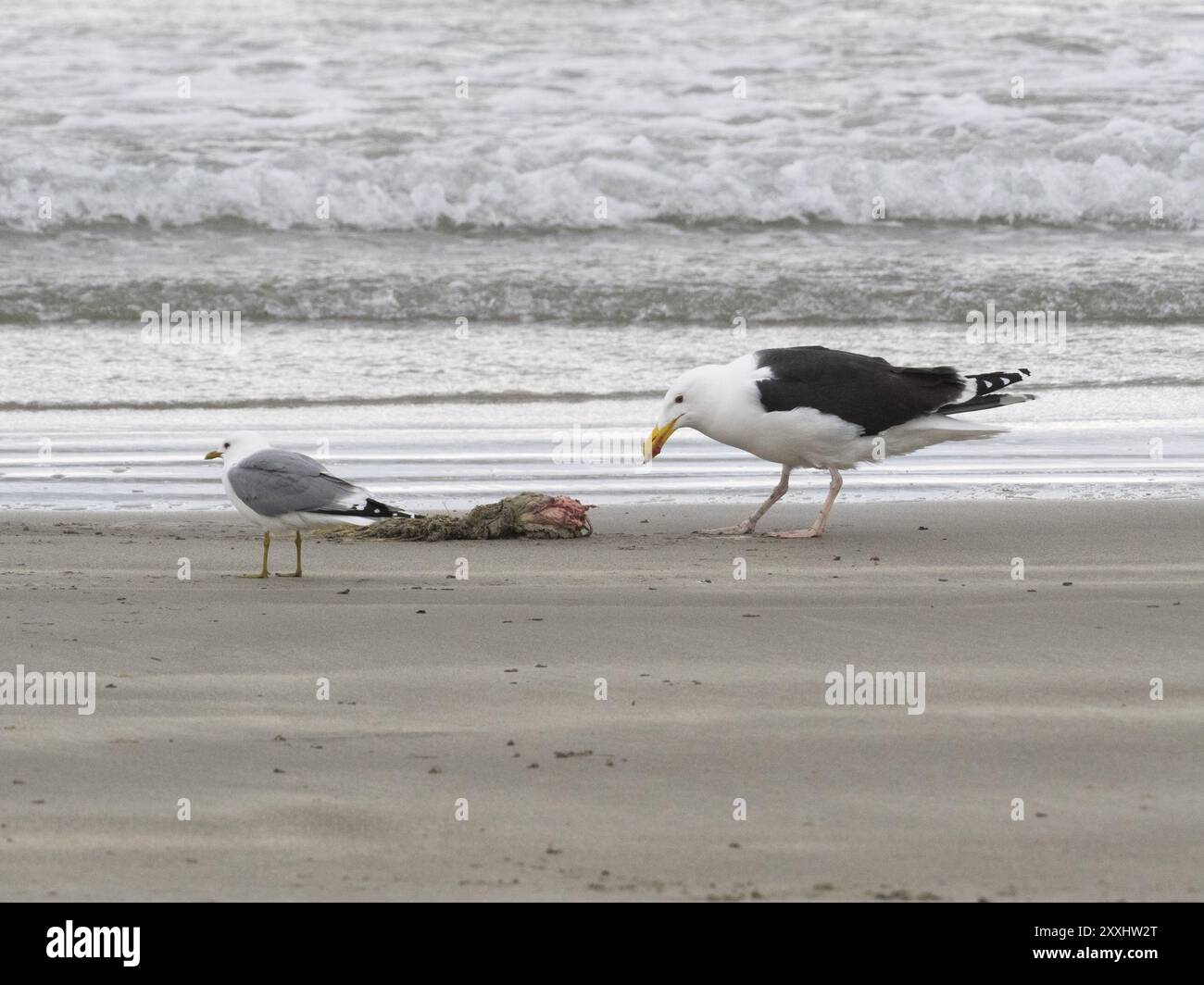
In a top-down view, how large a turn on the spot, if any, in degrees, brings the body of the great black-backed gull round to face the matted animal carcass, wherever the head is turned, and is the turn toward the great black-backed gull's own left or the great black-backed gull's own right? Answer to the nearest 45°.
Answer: approximately 45° to the great black-backed gull's own left

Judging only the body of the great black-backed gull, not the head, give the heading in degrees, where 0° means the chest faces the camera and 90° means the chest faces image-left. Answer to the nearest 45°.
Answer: approximately 90°
